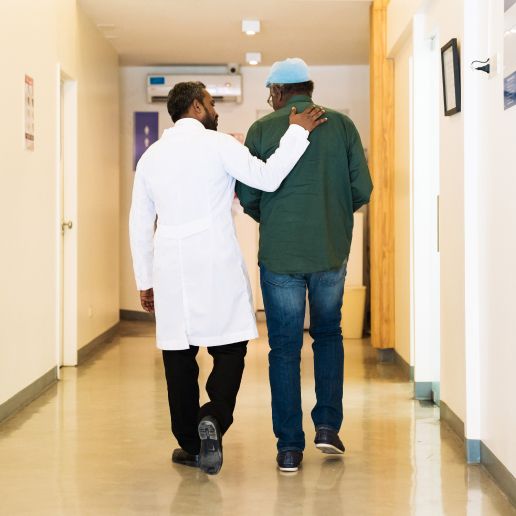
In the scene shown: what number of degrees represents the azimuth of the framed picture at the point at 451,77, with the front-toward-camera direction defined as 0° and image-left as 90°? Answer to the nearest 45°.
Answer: approximately 90°

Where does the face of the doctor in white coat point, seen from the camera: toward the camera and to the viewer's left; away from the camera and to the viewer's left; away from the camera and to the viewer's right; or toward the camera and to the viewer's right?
away from the camera and to the viewer's right

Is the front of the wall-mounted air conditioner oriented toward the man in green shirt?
yes

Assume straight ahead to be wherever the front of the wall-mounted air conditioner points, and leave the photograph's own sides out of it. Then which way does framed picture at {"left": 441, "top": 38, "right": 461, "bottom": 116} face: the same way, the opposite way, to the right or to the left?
to the right

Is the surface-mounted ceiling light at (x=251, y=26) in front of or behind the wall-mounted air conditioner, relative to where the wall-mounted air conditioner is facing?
in front

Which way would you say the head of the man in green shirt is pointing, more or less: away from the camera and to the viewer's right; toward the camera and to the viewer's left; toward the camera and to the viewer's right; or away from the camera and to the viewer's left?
away from the camera and to the viewer's left

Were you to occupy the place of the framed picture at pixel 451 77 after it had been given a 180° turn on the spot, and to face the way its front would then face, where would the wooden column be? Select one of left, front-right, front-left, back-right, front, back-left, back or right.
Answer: left

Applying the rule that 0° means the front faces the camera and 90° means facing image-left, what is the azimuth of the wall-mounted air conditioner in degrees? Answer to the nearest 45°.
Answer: approximately 0°

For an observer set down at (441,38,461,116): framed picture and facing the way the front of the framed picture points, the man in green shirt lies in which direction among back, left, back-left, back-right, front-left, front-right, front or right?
front-left

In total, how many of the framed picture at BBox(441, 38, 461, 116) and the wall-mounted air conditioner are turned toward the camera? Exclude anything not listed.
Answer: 1
